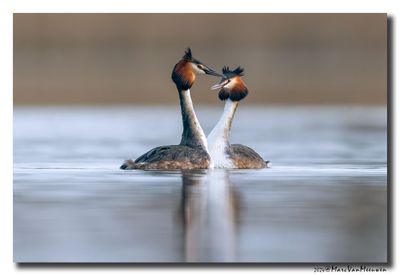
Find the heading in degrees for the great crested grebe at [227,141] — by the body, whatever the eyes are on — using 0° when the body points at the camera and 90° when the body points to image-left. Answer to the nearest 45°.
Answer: approximately 45°

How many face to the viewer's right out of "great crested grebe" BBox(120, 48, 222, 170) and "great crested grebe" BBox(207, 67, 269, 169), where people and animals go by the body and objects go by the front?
1

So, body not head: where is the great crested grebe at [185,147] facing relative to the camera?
to the viewer's right

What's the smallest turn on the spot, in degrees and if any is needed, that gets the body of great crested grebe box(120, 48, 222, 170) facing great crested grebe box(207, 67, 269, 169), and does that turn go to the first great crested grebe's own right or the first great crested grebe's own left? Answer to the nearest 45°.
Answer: approximately 45° to the first great crested grebe's own left

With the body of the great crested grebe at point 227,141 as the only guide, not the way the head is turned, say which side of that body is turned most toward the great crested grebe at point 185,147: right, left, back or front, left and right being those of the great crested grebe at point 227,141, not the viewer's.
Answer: front
